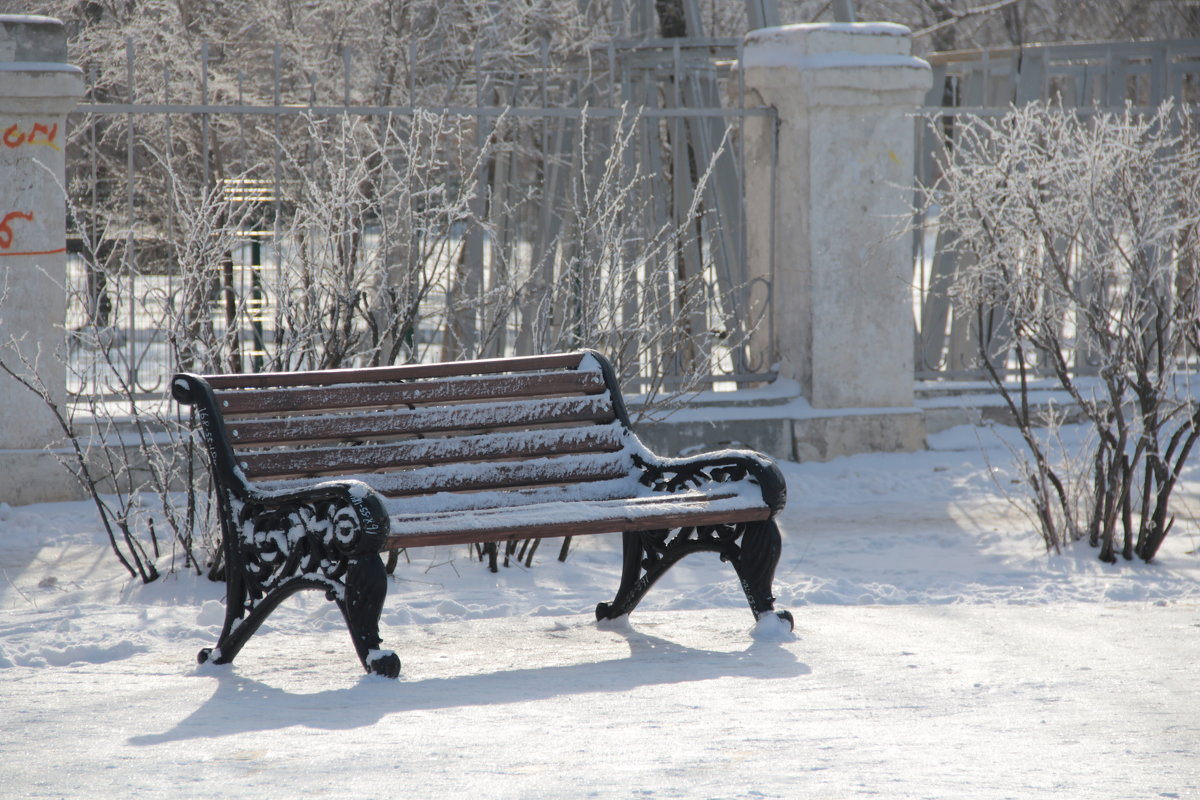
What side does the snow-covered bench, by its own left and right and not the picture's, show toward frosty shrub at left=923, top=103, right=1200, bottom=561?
left

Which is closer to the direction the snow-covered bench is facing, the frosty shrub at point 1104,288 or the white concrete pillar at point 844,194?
the frosty shrub

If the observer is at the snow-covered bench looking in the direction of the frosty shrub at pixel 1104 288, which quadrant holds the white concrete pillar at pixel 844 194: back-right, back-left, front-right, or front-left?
front-left

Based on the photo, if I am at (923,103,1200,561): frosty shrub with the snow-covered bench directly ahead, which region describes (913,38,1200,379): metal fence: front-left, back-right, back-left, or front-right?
back-right

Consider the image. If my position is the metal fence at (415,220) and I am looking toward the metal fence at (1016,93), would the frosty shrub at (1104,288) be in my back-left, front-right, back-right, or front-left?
front-right

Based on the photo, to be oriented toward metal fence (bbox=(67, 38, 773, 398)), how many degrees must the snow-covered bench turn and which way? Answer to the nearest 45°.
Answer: approximately 135° to its left

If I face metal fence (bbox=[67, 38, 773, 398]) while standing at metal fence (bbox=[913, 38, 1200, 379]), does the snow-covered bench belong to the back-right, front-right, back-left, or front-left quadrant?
front-left

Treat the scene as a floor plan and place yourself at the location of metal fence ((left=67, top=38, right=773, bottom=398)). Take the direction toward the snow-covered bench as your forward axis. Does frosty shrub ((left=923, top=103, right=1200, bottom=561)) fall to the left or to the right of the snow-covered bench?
left

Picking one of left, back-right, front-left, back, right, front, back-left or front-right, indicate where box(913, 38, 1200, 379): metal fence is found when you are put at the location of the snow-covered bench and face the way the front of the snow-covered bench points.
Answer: left

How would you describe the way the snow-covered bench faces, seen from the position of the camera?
facing the viewer and to the right of the viewer

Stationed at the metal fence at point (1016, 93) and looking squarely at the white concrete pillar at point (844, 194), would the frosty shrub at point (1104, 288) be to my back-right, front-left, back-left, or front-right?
front-left

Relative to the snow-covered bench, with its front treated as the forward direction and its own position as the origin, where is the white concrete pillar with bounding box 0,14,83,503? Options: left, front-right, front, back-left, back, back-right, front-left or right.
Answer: back

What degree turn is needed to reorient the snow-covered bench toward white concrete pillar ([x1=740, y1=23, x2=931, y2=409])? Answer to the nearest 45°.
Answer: approximately 90° to its left

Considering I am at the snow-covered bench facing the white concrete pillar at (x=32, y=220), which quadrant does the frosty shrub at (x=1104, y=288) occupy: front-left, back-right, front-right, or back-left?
back-right
